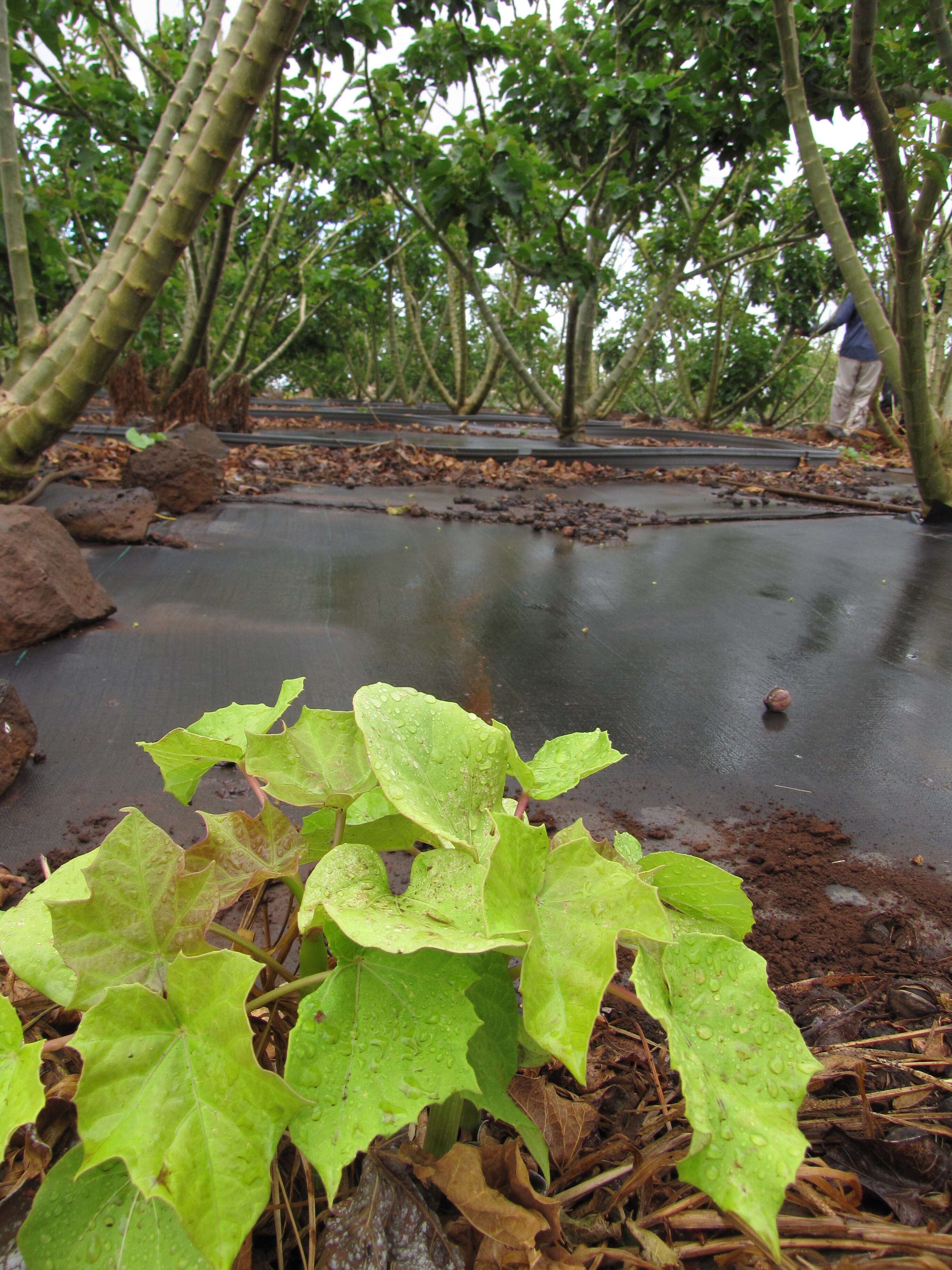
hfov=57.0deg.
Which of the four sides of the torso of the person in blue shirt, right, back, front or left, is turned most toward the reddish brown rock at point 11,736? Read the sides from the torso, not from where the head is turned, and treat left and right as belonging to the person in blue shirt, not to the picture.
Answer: left

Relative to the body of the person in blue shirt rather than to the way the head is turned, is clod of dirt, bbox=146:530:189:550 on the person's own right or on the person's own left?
on the person's own left

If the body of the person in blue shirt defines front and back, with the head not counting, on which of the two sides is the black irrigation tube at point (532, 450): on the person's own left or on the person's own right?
on the person's own left

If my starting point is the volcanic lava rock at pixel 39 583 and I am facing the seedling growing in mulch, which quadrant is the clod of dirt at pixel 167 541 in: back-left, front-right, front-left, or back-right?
back-left

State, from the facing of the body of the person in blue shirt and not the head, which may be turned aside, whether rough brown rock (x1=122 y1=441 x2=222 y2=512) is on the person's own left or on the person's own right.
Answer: on the person's own left

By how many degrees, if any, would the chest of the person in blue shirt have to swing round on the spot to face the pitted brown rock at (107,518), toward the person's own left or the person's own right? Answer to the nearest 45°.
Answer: approximately 90° to the person's own left
